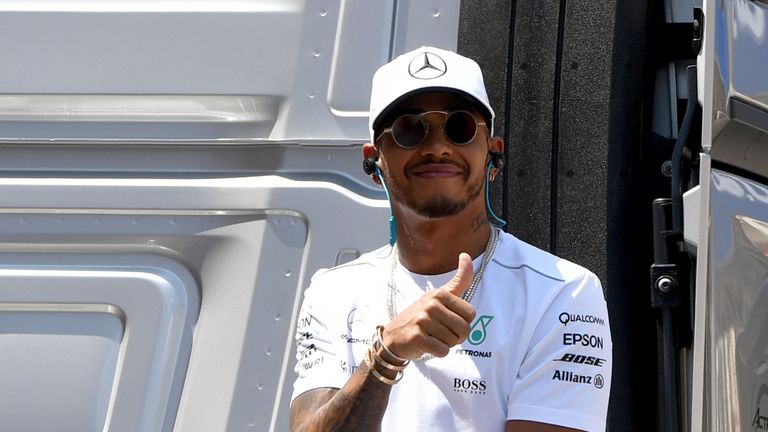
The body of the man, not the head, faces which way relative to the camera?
toward the camera

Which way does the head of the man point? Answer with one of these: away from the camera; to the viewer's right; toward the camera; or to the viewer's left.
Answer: toward the camera
